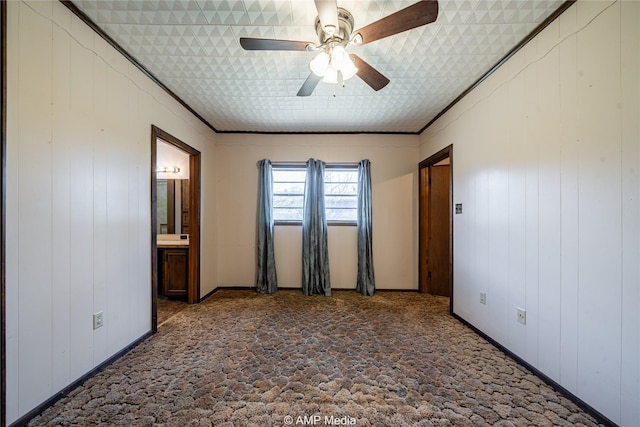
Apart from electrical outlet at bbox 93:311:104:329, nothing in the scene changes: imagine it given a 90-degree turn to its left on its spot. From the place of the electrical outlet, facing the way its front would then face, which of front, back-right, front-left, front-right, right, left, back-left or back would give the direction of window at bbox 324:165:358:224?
front-right

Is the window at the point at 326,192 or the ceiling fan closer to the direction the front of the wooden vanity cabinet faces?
the ceiling fan

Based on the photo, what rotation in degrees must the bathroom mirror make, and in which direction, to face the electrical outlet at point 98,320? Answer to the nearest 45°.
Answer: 0° — it already faces it

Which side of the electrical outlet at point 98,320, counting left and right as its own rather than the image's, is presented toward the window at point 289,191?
left

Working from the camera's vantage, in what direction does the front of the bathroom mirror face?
facing the viewer

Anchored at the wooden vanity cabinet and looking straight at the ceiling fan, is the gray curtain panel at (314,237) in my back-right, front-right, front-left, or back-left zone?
front-left

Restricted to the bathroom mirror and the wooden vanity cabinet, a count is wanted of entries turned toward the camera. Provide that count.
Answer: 2

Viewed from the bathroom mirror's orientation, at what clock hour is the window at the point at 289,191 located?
The window is roughly at 10 o'clock from the bathroom mirror.

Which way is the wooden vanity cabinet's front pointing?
toward the camera

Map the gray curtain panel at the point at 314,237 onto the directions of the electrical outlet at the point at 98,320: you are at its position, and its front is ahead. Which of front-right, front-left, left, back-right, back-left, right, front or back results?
front-left

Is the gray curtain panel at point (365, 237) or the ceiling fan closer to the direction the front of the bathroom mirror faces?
the ceiling fan

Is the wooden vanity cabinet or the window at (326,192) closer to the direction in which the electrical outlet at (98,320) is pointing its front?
the window

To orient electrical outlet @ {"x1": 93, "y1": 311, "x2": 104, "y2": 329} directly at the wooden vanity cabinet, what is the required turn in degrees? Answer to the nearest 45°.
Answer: approximately 90° to its left

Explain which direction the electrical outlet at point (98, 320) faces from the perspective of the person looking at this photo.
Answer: facing the viewer and to the right of the viewer

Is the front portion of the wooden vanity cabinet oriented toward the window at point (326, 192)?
no

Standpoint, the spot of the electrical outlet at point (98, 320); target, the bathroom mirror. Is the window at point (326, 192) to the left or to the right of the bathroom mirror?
right
